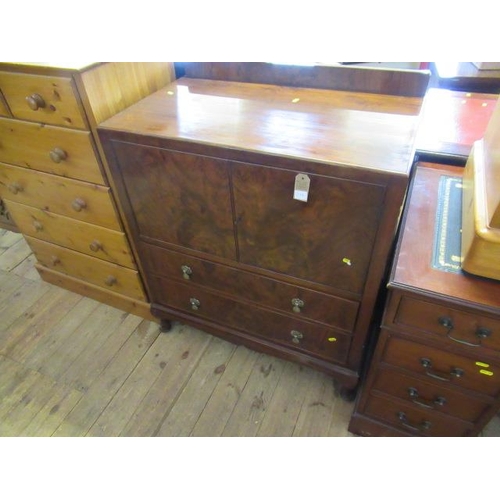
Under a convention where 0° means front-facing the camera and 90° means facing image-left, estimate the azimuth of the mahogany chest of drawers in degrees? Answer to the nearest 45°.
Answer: approximately 0°

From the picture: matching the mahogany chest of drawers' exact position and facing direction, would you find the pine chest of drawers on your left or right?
on your right

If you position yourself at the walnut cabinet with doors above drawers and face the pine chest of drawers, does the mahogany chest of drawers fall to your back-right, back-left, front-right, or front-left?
back-left
